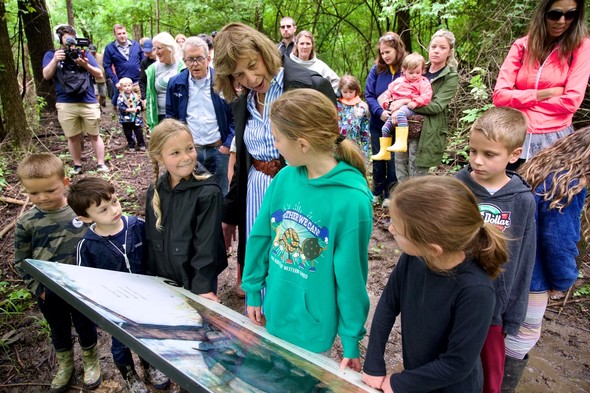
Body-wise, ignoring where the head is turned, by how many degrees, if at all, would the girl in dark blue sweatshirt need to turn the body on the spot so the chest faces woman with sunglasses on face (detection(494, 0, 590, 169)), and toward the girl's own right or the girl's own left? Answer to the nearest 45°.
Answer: approximately 135° to the girl's own right

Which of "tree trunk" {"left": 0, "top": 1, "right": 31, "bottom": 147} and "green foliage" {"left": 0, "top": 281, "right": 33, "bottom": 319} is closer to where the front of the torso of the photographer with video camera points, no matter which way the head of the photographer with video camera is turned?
the green foliage

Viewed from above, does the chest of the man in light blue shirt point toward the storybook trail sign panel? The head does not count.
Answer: yes

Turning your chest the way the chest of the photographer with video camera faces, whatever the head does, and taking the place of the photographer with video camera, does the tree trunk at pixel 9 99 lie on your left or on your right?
on your right

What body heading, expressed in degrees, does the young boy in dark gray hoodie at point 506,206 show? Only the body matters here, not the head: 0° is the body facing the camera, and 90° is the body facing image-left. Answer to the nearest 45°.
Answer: approximately 45°

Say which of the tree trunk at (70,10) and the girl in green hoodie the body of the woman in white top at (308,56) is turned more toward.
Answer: the girl in green hoodie

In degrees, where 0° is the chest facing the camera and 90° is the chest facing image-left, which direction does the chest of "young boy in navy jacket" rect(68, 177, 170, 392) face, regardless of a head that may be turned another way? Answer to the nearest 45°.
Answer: approximately 315°

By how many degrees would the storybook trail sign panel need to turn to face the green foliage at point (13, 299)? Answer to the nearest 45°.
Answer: approximately 90° to its left
